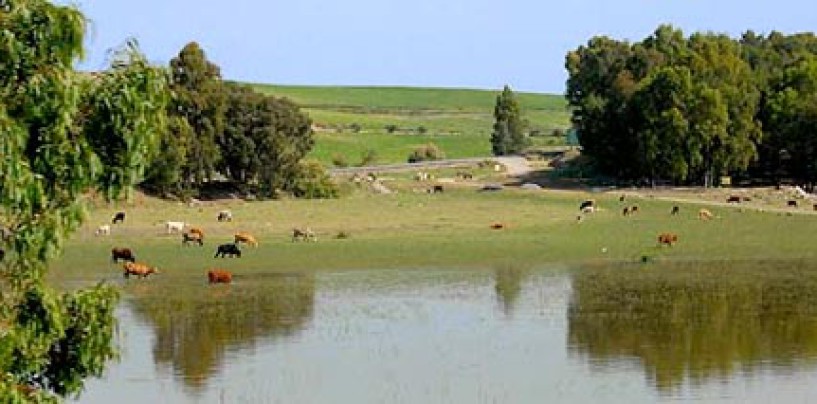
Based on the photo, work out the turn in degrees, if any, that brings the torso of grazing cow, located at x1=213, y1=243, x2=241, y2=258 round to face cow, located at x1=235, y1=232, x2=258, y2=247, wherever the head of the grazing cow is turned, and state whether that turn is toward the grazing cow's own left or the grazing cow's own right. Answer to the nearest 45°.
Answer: approximately 90° to the grazing cow's own right

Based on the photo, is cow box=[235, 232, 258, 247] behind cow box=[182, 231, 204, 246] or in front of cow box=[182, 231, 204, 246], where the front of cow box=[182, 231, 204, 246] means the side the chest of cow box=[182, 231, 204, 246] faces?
behind

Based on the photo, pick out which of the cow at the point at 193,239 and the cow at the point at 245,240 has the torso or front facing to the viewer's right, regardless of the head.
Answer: the cow at the point at 245,240

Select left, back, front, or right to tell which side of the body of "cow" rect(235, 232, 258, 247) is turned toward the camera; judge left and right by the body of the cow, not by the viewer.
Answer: right

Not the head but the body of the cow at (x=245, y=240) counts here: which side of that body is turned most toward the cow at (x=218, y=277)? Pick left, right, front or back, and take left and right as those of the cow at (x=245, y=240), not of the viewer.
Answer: right
